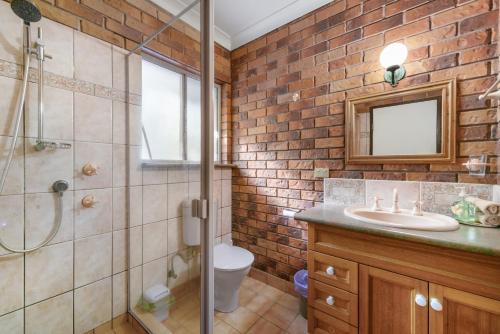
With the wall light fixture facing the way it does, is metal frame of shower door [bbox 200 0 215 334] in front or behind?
in front

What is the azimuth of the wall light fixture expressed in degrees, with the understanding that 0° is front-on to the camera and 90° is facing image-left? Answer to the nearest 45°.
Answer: approximately 0°

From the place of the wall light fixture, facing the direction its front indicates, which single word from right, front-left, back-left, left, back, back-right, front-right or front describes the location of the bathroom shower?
front-right
